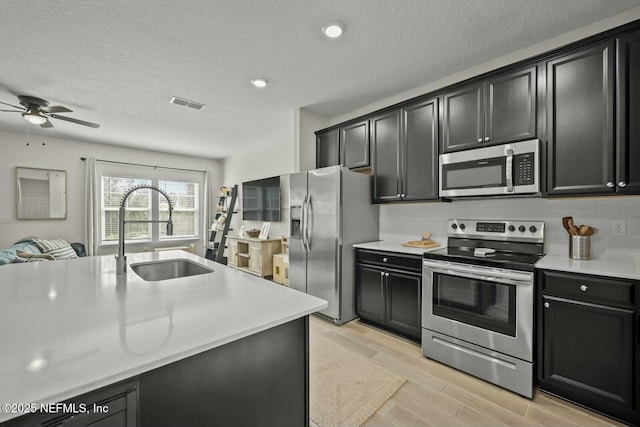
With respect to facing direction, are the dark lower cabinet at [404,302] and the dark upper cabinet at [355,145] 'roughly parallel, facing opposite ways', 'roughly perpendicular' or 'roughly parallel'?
roughly parallel

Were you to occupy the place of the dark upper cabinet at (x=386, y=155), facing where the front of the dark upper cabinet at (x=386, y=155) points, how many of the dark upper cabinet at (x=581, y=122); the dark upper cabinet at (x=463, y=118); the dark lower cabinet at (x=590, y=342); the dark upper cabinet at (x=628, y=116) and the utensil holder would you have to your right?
0

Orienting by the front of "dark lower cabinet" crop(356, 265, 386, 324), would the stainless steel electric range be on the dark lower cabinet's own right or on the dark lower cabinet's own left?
on the dark lower cabinet's own left

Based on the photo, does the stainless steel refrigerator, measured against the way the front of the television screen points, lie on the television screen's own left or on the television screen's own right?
on the television screen's own left

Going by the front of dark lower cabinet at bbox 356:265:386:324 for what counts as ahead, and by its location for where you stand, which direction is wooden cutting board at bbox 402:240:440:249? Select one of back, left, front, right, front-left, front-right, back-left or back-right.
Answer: back-left

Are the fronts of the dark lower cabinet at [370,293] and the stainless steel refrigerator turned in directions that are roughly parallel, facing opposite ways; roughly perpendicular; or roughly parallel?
roughly parallel

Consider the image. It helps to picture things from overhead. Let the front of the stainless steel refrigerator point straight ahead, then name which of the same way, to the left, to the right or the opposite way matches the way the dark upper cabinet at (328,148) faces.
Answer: the same way

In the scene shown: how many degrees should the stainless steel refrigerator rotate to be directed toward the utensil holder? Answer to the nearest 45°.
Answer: approximately 90° to its left

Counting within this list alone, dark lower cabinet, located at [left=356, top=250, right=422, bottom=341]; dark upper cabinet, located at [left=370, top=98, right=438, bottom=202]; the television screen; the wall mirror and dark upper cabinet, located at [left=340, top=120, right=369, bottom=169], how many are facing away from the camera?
0

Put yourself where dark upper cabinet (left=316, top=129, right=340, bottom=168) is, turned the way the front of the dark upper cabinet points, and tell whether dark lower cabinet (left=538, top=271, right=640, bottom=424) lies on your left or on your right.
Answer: on your left

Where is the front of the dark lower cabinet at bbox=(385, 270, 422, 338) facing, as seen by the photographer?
facing the viewer and to the left of the viewer

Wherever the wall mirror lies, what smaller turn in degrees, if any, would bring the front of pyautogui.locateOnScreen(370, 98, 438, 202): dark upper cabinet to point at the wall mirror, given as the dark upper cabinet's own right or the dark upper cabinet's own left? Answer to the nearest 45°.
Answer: approximately 45° to the dark upper cabinet's own right

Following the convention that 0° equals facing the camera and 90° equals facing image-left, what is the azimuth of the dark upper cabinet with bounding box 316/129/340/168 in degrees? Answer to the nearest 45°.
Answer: approximately 45°

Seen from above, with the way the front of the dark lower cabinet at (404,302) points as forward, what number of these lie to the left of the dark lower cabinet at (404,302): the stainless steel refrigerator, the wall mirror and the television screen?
0

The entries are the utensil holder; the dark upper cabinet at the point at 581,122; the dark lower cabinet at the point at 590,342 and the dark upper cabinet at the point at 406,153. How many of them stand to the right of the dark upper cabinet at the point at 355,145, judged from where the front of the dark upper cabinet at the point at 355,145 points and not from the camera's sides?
0
